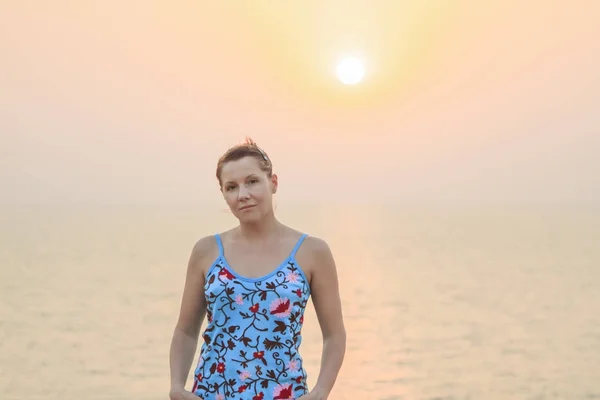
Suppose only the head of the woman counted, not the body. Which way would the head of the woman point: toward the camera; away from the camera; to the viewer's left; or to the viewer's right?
toward the camera

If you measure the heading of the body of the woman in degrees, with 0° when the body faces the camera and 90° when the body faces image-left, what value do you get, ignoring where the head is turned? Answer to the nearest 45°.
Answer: approximately 0°
